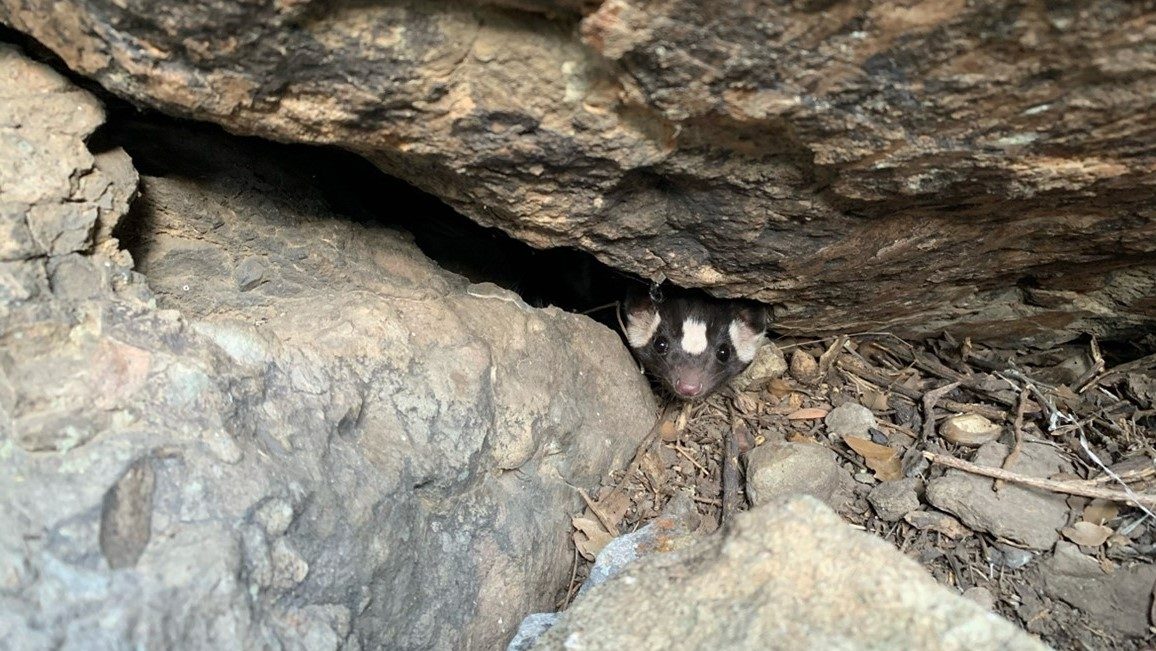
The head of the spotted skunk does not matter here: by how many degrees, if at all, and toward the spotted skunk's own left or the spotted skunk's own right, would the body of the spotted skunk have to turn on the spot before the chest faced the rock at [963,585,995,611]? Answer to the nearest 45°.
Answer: approximately 45° to the spotted skunk's own left

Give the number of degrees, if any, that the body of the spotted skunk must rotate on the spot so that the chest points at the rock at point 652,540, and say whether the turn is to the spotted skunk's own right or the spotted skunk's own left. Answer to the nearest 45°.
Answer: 0° — it already faces it

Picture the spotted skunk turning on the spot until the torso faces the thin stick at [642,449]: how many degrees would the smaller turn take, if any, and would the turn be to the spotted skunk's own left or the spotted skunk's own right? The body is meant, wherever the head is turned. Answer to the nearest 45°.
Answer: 0° — it already faces it

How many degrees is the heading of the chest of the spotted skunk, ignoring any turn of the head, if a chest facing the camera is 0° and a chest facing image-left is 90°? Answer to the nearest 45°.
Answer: approximately 0°

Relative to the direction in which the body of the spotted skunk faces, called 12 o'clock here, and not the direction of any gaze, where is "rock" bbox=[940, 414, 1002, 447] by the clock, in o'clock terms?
The rock is roughly at 10 o'clock from the spotted skunk.

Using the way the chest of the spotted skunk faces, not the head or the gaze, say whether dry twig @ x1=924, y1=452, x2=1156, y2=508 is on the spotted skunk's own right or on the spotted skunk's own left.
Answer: on the spotted skunk's own left

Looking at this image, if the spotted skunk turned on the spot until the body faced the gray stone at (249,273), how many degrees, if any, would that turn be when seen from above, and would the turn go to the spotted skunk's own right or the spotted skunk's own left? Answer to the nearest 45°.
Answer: approximately 45° to the spotted skunk's own right
